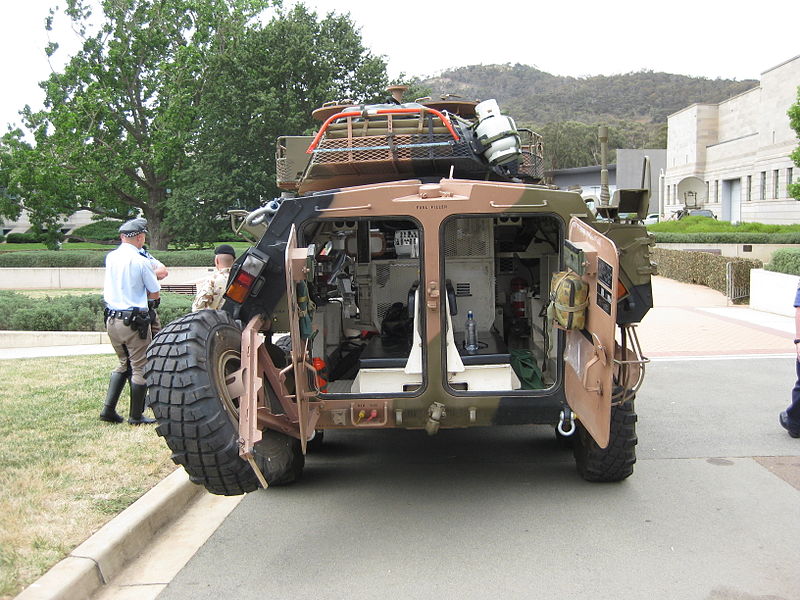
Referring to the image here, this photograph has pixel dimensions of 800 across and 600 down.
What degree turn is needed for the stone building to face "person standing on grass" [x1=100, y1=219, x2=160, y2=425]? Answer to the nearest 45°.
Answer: approximately 45° to its left

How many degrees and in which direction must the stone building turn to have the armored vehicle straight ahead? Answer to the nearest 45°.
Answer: approximately 45° to its left

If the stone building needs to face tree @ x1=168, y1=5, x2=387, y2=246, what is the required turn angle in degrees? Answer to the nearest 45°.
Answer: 0° — it already faces it

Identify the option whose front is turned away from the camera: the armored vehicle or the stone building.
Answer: the armored vehicle

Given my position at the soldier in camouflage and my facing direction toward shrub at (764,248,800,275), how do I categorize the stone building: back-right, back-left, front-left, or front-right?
front-left

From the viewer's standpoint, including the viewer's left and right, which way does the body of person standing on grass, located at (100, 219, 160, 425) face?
facing away from the viewer and to the right of the viewer

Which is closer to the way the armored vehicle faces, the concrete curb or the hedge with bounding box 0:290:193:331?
the hedge

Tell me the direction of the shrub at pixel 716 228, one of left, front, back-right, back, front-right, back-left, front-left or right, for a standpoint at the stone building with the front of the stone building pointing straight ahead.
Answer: front-left

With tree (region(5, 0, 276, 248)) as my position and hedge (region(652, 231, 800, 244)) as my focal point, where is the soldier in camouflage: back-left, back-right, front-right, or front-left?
front-right

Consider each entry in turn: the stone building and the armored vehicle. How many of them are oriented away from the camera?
1

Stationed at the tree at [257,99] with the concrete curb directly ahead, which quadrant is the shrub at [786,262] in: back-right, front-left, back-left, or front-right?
front-left

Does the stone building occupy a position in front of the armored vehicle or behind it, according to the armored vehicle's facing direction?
in front

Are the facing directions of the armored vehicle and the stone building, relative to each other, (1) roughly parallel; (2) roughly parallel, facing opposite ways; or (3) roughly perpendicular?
roughly perpendicular

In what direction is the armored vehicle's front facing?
away from the camera
